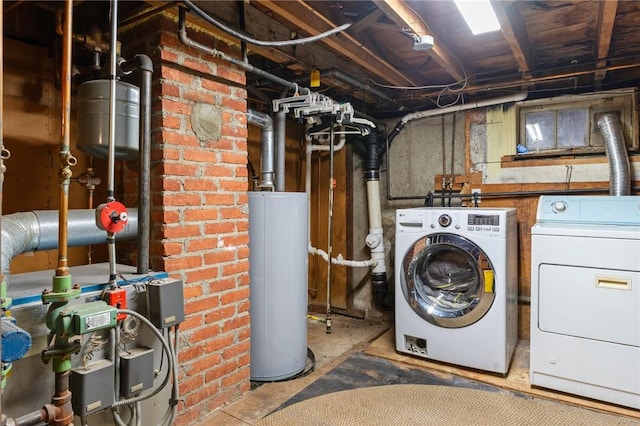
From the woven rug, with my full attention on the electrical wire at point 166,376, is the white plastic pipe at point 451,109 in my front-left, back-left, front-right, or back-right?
back-right

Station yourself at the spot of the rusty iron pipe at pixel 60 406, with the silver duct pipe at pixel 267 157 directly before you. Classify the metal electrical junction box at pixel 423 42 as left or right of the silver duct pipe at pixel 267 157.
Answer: right

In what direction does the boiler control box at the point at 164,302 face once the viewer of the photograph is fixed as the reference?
facing the viewer and to the right of the viewer

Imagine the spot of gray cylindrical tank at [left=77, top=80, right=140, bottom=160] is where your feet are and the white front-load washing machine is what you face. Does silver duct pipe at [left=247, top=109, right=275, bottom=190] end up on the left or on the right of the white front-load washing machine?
left

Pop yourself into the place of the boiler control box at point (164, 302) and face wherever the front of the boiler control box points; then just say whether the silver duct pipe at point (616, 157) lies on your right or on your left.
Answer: on your left

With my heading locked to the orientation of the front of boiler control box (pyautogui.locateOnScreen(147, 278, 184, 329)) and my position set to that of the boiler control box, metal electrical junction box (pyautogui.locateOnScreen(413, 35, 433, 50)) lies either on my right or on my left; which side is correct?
on my left

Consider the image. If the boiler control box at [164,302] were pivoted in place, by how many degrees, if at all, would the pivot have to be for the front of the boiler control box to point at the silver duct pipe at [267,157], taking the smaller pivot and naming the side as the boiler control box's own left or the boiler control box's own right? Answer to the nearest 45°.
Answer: approximately 90° to the boiler control box's own left

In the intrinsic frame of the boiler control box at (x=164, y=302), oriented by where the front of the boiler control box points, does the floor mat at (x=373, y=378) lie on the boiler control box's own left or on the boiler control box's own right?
on the boiler control box's own left
